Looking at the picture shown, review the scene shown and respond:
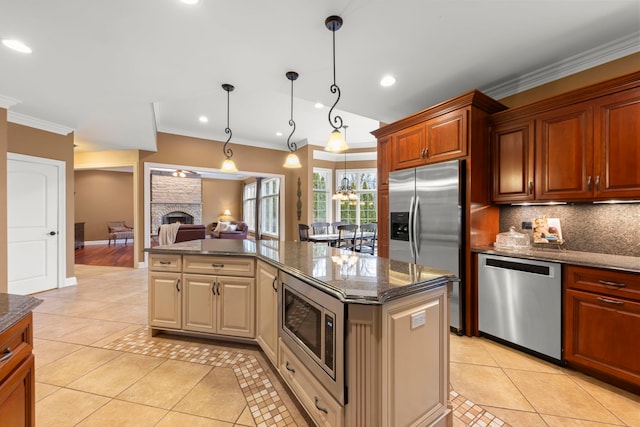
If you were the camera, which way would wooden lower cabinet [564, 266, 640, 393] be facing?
facing the viewer and to the left of the viewer

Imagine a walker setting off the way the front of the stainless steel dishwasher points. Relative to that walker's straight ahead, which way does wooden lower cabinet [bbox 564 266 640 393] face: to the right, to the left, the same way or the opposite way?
the same way

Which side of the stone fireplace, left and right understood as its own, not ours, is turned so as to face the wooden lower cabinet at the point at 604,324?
front

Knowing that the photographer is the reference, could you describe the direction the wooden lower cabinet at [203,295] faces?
facing the viewer

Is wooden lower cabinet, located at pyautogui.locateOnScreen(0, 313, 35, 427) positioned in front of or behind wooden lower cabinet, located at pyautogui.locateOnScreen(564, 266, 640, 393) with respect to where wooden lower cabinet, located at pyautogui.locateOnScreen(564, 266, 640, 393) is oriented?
in front

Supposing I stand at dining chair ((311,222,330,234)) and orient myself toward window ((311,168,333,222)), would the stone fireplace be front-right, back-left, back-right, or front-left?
front-left

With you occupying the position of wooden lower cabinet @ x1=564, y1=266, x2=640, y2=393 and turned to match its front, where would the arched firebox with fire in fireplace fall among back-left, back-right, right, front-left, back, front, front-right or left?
front-right

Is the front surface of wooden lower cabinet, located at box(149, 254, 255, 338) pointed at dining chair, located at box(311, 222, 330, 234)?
no

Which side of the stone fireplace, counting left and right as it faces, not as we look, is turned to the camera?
front

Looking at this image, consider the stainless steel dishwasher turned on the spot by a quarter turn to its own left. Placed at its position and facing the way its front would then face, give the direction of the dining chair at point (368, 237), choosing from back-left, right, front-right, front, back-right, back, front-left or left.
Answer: back

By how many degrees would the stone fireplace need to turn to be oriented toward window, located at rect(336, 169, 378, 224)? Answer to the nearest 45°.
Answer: approximately 45° to its left

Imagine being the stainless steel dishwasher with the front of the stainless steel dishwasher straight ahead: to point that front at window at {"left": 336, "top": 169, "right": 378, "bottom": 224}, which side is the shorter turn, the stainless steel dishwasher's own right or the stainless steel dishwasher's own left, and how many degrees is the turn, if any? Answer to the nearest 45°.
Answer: approximately 90° to the stainless steel dishwasher's own right

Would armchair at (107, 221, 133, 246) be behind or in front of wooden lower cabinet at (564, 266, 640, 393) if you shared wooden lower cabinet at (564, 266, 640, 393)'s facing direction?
in front

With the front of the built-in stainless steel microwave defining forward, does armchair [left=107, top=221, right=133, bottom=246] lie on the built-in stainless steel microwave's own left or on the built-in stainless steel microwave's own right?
on the built-in stainless steel microwave's own right

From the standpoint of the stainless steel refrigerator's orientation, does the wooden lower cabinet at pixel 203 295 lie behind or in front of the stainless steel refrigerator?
in front

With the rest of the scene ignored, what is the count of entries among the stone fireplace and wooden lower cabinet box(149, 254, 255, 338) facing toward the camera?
2

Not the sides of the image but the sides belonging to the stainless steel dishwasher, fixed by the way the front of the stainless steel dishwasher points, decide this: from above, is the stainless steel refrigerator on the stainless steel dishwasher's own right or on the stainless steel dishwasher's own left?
on the stainless steel dishwasher's own right

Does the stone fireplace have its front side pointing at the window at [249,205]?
no

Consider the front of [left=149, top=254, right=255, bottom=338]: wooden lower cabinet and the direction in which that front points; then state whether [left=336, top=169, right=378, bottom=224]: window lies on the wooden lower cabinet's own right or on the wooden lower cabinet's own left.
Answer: on the wooden lower cabinet's own left

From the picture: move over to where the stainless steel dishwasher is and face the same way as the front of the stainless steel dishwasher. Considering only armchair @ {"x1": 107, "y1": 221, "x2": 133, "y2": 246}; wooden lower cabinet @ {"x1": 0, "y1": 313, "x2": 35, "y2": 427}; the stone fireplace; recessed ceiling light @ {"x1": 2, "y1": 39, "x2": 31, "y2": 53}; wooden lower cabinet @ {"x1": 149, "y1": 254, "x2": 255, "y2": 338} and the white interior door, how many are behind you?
0
